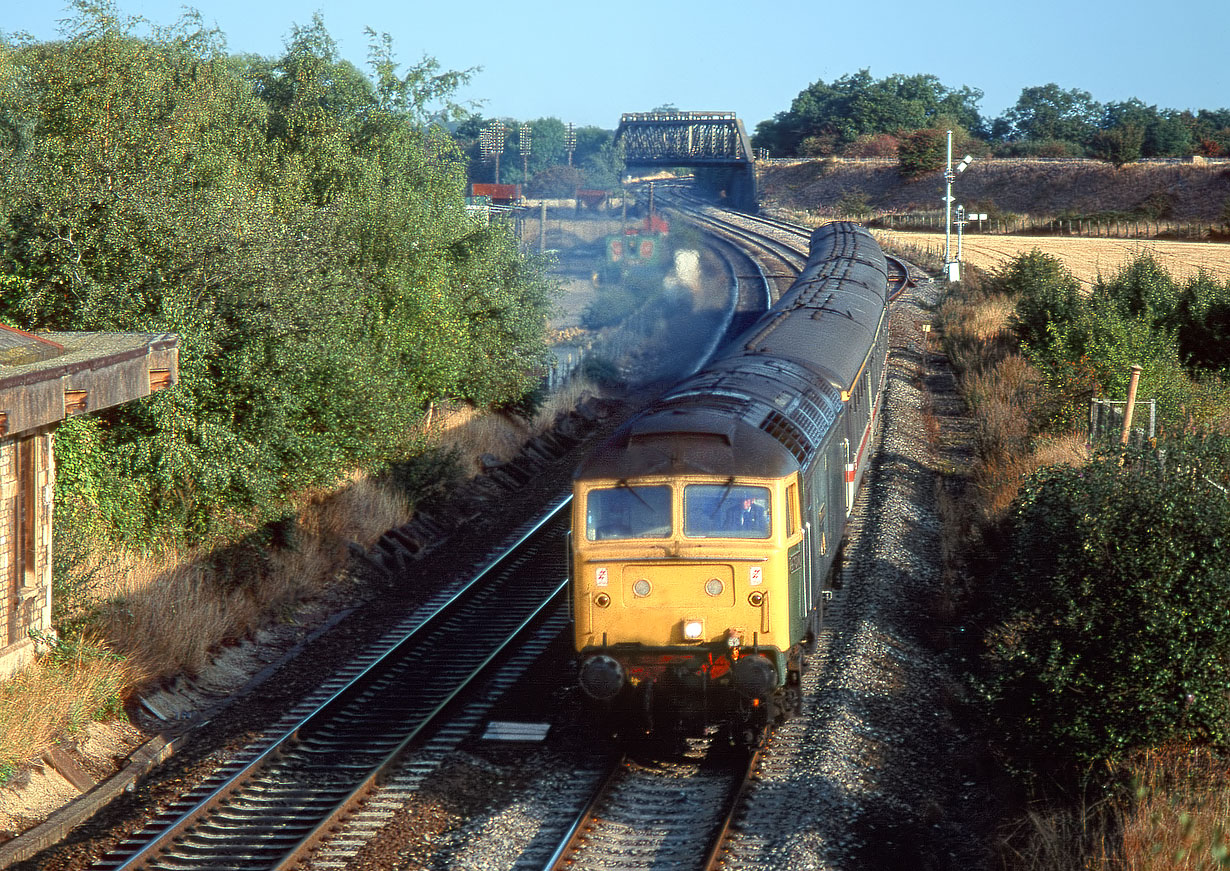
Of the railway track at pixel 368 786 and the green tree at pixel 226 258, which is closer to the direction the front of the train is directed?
the railway track

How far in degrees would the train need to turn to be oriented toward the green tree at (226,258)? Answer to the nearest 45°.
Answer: approximately 135° to its right

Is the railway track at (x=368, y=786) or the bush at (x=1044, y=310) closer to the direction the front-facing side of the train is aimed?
the railway track

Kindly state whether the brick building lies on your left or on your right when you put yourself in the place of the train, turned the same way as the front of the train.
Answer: on your right

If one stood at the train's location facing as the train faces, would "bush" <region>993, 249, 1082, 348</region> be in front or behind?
behind

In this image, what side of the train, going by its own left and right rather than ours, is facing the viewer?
front

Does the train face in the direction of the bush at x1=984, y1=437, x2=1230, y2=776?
no

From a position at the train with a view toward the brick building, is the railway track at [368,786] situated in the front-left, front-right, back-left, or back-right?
front-left
